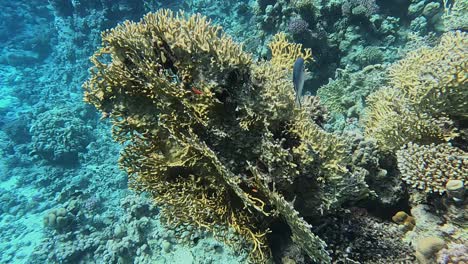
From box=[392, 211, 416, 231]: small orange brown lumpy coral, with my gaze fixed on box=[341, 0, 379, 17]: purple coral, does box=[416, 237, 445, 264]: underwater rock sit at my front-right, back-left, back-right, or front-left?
back-right

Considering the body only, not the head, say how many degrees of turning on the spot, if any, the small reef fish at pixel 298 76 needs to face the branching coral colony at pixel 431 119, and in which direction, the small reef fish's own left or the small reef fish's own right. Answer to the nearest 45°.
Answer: approximately 45° to the small reef fish's own right

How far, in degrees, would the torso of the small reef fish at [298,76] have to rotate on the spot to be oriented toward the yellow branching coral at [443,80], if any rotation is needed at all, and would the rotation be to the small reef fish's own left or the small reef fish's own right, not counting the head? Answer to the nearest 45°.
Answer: approximately 45° to the small reef fish's own right

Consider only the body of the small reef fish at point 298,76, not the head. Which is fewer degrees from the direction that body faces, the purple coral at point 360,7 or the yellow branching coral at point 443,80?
the purple coral

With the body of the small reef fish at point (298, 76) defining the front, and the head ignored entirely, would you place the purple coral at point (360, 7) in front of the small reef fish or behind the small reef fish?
in front

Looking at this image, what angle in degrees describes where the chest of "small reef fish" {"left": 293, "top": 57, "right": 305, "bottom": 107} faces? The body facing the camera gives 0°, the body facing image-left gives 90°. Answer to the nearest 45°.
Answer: approximately 180°

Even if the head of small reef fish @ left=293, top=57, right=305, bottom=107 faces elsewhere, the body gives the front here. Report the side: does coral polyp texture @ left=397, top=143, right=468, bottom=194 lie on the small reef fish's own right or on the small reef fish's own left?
on the small reef fish's own right

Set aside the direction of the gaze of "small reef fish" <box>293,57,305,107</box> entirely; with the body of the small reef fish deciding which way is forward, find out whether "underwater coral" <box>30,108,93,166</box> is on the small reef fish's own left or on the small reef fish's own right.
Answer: on the small reef fish's own left

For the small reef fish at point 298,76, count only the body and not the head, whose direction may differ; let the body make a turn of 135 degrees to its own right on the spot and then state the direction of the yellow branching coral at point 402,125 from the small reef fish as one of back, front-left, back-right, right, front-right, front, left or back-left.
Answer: left
